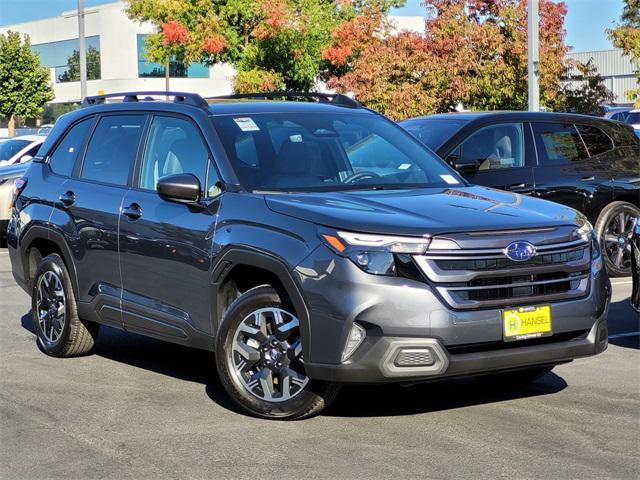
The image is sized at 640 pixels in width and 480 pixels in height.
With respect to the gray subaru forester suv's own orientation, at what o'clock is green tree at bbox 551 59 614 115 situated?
The green tree is roughly at 8 o'clock from the gray subaru forester suv.

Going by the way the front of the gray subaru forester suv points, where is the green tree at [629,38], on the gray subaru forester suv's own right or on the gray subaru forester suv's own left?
on the gray subaru forester suv's own left

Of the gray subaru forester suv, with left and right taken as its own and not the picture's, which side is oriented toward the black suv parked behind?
left

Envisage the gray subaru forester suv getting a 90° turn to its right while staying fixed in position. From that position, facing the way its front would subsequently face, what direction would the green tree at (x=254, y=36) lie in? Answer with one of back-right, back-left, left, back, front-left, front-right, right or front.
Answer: back-right

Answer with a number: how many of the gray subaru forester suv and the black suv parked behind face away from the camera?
0

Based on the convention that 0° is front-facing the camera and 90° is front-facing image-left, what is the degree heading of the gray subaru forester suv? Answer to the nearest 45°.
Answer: approximately 315°
